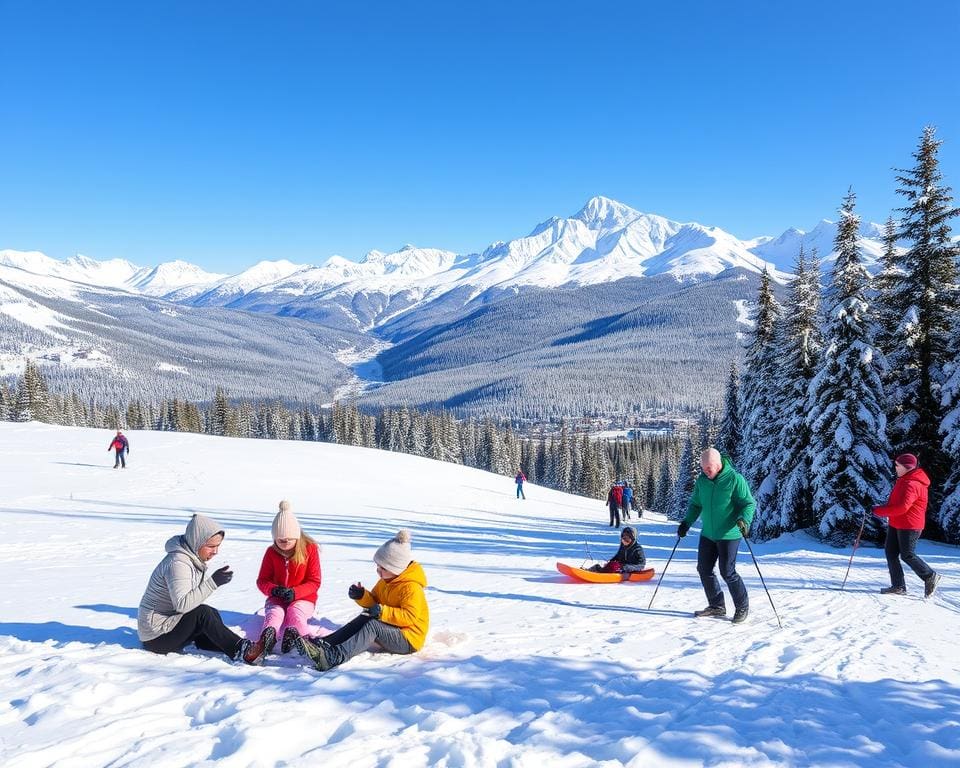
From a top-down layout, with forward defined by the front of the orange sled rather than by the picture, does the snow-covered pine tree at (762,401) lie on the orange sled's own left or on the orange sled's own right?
on the orange sled's own right

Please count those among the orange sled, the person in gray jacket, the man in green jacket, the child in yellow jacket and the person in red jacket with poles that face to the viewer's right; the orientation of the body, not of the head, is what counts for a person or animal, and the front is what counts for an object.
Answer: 1

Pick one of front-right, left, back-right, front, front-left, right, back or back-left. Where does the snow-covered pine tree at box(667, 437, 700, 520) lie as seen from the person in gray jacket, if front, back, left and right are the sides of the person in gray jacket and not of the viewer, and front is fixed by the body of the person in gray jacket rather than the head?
front-left

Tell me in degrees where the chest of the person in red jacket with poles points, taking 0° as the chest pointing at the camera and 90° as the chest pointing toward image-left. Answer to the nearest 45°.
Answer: approximately 90°

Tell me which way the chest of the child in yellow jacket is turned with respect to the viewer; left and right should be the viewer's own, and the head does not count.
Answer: facing to the left of the viewer

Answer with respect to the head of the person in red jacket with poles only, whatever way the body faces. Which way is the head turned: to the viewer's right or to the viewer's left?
to the viewer's left

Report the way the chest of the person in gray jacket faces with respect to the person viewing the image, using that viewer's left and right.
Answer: facing to the right of the viewer

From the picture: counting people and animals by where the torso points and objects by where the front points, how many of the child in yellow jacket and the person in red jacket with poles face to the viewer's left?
2

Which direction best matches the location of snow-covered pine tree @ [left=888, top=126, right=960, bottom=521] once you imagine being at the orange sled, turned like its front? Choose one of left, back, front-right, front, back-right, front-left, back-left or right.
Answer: back-right

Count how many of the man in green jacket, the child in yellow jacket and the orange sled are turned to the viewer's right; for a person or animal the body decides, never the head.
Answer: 0

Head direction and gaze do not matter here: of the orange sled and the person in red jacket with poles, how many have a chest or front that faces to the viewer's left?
2

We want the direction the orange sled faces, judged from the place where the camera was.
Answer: facing to the left of the viewer

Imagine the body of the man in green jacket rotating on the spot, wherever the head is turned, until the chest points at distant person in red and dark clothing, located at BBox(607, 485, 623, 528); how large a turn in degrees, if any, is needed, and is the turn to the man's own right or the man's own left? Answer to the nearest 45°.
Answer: approximately 135° to the man's own right
